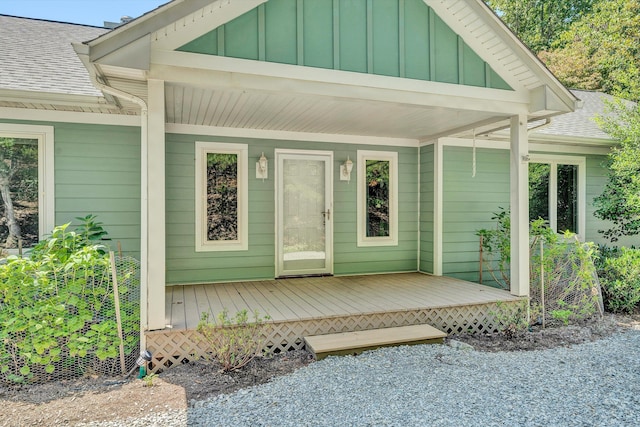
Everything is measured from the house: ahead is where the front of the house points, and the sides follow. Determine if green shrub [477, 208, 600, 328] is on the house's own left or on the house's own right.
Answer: on the house's own left

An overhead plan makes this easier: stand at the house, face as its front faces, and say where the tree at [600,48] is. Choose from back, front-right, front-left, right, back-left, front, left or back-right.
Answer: back-left

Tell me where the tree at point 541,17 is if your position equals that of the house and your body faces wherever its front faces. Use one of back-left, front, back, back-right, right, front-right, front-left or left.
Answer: back-left

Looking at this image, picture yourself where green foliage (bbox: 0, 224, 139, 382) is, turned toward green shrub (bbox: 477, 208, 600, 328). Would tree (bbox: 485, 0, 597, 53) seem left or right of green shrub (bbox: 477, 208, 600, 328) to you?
left

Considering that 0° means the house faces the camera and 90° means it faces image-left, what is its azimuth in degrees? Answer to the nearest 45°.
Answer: approximately 0°

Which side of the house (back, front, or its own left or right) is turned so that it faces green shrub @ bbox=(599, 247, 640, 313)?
left

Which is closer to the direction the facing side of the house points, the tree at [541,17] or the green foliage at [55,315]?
the green foliage
